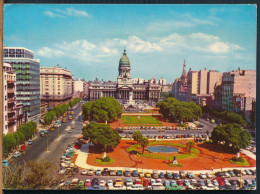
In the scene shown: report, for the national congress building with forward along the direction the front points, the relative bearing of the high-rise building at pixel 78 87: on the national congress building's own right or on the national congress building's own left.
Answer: on the national congress building's own right

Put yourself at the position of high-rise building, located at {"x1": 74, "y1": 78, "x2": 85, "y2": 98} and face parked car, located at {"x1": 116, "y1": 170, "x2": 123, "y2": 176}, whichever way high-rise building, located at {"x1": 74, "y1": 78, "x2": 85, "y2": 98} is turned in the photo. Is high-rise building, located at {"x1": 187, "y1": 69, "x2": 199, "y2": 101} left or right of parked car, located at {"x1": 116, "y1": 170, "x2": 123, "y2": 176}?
left

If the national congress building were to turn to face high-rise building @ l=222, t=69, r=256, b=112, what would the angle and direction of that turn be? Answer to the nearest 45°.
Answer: approximately 90° to its left

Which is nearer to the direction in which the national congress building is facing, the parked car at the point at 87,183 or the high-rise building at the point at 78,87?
the parked car

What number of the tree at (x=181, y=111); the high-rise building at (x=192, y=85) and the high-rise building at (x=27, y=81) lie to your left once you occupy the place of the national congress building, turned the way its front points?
2

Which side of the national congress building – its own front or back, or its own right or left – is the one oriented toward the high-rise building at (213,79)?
left
